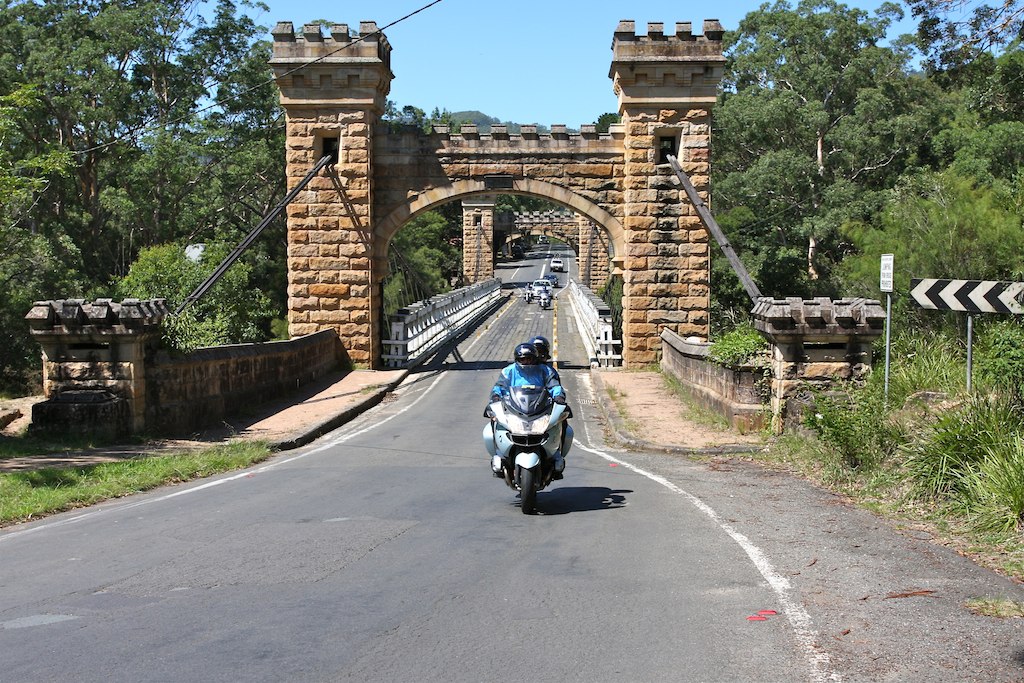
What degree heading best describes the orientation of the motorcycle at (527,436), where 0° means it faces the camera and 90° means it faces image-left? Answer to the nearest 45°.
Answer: approximately 0°

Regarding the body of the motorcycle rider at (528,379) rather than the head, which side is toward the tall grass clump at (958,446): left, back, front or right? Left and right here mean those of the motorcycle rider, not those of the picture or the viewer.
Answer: left

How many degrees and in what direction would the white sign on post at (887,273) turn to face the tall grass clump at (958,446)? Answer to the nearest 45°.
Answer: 0° — it already faces it

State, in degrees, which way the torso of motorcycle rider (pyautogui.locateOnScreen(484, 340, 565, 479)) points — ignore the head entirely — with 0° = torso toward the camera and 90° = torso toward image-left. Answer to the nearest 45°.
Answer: approximately 0°

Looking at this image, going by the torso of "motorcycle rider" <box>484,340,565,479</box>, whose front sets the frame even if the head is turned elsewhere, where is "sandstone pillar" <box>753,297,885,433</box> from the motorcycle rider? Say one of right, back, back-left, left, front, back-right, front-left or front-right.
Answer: back-left

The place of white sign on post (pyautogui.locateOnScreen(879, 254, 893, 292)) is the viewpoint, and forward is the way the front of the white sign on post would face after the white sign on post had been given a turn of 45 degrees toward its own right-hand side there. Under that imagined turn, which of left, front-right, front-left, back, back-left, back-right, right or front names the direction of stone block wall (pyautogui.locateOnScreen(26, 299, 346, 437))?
front-right

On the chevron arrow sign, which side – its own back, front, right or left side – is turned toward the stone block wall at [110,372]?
right

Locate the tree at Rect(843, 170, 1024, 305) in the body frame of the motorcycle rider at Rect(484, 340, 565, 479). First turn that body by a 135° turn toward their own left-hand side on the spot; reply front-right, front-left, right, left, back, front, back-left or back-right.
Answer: front

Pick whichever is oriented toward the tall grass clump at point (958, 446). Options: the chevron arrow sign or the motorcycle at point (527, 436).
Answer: the chevron arrow sign

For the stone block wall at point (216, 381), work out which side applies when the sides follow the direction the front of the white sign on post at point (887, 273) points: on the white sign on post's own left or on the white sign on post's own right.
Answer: on the white sign on post's own right
